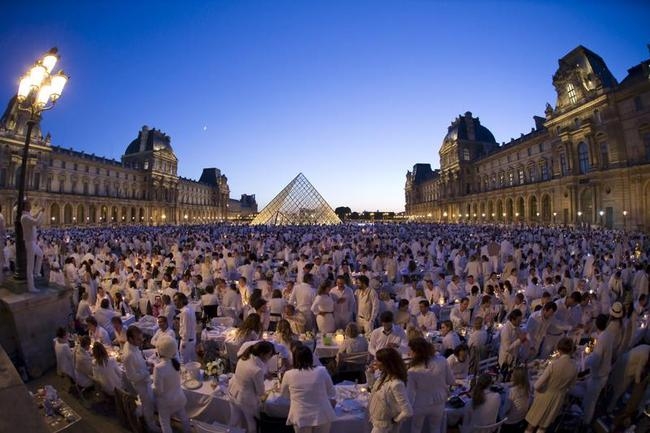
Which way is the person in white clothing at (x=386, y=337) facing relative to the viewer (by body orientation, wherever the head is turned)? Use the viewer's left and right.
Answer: facing the viewer

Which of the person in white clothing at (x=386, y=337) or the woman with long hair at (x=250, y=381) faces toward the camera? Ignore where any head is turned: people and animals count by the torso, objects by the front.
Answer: the person in white clothing

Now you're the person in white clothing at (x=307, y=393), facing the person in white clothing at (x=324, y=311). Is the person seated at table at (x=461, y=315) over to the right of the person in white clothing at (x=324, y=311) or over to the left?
right

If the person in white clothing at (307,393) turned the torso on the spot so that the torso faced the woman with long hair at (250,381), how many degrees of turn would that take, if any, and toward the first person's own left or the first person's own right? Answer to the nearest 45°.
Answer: approximately 45° to the first person's own left

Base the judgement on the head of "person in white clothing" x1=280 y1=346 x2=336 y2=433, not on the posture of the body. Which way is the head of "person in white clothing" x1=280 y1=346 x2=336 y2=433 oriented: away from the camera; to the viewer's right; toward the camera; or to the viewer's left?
away from the camera

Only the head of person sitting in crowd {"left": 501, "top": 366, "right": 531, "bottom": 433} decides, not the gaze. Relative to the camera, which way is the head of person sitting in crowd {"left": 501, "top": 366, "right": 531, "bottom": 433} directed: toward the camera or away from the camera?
away from the camera

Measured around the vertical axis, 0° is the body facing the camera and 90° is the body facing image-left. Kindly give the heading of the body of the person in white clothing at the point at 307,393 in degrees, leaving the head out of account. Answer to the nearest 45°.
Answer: approximately 180°

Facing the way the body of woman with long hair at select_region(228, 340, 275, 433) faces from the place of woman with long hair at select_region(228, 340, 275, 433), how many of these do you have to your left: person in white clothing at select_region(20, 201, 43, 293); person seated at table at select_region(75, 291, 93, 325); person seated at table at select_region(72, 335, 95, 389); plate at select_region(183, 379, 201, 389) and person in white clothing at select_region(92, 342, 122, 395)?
5
